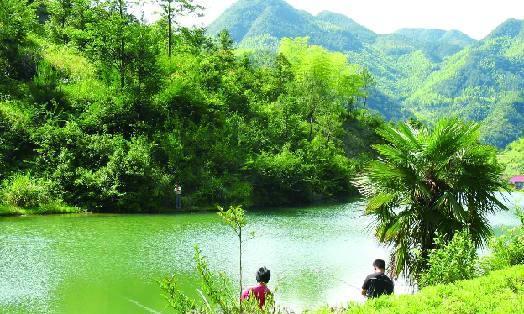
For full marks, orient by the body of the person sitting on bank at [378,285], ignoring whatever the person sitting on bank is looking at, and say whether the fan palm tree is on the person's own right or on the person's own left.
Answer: on the person's own right

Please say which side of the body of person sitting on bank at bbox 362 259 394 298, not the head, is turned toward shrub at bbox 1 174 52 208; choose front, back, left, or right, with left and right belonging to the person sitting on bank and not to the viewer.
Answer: front

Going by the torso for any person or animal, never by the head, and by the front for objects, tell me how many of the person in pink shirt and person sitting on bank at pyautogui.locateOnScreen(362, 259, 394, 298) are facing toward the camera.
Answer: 0

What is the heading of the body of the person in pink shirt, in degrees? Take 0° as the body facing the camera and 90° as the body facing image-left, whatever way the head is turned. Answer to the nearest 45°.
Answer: approximately 180°

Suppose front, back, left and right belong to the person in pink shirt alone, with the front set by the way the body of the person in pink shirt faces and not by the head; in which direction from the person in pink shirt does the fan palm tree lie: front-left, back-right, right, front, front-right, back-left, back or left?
front-right

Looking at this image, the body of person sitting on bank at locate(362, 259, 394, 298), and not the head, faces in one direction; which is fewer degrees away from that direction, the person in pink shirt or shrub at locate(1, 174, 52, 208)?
the shrub

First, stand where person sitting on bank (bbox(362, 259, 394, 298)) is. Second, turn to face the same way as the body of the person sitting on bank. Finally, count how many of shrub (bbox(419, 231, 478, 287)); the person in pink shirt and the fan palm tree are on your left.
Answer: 1

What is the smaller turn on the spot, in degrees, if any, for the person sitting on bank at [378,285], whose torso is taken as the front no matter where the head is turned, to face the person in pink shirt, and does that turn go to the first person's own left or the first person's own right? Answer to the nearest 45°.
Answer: approximately 90° to the first person's own left

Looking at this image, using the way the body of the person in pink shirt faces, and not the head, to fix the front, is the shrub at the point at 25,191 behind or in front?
in front

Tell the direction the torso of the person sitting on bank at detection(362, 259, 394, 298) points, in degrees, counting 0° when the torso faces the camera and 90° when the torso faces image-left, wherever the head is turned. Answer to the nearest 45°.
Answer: approximately 135°

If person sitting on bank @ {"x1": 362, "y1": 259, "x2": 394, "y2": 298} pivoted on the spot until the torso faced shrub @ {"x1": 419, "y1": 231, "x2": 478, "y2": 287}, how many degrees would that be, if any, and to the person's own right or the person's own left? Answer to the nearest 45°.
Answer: approximately 90° to the person's own right
